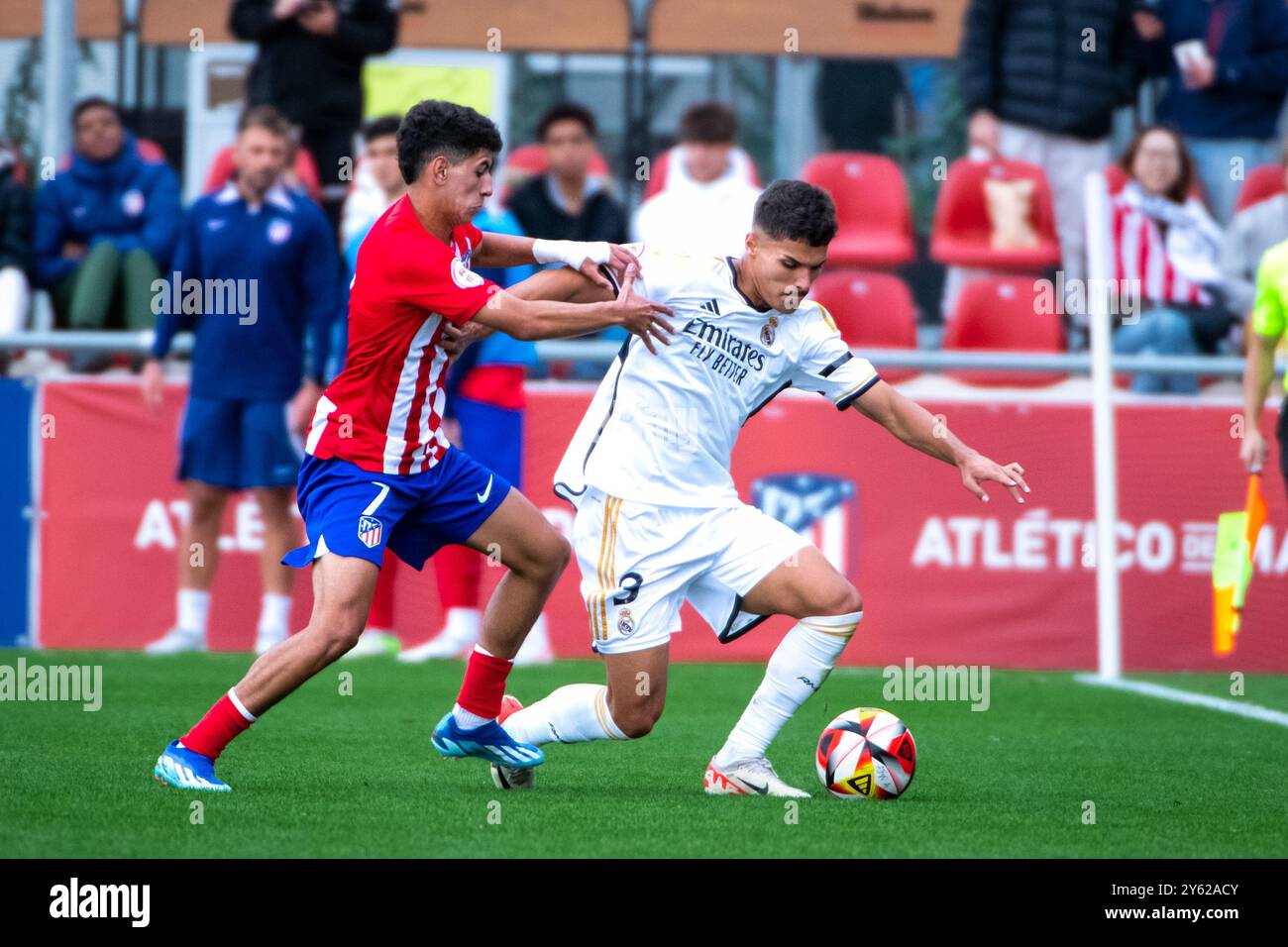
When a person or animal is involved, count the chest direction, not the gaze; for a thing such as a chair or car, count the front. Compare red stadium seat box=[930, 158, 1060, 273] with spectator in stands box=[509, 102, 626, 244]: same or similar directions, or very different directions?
same or similar directions

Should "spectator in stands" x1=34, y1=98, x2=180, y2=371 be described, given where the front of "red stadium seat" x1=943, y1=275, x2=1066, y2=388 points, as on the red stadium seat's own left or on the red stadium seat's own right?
on the red stadium seat's own right

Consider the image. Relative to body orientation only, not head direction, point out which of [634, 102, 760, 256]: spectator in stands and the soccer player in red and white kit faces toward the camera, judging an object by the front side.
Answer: the spectator in stands

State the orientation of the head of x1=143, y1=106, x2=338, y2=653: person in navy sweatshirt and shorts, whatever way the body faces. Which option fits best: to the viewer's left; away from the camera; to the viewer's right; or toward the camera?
toward the camera

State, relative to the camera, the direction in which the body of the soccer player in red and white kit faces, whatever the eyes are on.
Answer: to the viewer's right

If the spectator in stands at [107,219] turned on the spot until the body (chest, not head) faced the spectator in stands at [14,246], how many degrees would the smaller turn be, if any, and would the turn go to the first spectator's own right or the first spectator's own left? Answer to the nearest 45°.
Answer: approximately 90° to the first spectator's own right

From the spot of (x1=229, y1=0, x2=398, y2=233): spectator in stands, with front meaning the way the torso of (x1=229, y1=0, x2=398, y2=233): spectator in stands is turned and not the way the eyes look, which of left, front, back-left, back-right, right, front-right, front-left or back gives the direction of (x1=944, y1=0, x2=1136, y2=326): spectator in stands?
left

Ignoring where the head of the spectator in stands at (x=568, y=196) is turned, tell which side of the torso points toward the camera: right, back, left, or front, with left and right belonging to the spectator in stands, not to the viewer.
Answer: front

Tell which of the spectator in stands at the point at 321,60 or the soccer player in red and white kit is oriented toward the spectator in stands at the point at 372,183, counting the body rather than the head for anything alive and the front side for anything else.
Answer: the spectator in stands at the point at 321,60

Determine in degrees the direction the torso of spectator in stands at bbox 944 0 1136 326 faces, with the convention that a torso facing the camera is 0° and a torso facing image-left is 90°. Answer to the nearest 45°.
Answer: approximately 0°

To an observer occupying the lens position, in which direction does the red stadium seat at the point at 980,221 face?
facing the viewer

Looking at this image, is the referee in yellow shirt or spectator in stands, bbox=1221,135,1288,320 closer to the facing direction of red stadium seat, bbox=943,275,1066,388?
the referee in yellow shirt

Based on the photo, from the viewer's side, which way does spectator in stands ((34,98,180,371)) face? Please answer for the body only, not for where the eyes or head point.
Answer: toward the camera

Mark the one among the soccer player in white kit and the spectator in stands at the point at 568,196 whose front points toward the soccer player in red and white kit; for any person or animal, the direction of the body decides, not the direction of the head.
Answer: the spectator in stands

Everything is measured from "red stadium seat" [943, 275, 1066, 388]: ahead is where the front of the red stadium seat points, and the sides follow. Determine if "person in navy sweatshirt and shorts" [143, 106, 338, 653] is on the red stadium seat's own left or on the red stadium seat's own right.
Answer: on the red stadium seat's own right

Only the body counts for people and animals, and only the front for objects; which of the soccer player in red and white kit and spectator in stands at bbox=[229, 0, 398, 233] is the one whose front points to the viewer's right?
the soccer player in red and white kit
